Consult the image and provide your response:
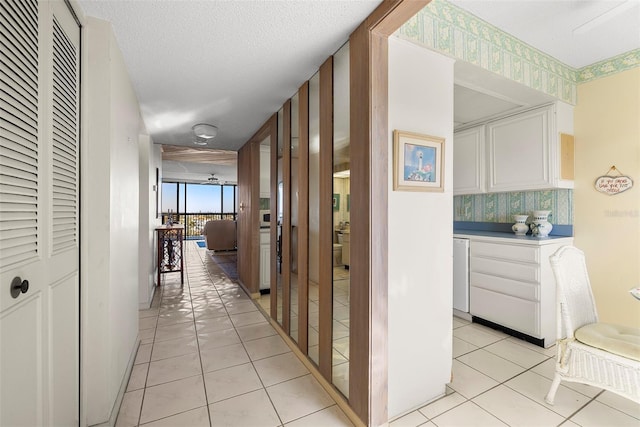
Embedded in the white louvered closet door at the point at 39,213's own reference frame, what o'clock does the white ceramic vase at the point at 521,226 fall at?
The white ceramic vase is roughly at 11 o'clock from the white louvered closet door.

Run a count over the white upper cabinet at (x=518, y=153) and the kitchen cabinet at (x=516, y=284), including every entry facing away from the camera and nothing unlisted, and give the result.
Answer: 0

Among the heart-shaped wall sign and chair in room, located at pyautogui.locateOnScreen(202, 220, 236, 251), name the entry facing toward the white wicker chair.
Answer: the heart-shaped wall sign

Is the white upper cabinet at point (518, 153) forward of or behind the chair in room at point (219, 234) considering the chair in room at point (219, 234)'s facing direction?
behind

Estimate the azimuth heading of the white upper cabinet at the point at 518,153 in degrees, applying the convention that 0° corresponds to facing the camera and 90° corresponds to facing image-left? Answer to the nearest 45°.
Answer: approximately 45°

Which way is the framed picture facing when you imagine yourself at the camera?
facing the viewer and to the right of the viewer

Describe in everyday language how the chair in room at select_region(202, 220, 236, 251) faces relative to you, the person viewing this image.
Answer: facing away from the viewer

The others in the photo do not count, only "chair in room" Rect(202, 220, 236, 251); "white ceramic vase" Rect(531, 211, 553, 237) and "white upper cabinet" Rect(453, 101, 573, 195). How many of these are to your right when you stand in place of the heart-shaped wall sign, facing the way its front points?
3

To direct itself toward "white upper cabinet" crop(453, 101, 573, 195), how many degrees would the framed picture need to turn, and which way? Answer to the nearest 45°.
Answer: approximately 90° to its left

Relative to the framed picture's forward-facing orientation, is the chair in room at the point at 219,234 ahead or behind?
behind

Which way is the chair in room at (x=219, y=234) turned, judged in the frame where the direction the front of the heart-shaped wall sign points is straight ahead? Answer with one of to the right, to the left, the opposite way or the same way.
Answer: to the right

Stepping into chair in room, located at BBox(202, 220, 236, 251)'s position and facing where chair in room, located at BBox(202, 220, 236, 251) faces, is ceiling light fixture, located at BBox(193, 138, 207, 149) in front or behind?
behind

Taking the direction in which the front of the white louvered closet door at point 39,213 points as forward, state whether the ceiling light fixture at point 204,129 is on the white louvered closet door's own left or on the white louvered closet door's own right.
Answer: on the white louvered closet door's own left

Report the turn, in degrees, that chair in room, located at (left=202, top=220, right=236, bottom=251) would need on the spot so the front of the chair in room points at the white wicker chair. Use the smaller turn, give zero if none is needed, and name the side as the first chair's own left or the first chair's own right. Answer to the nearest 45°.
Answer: approximately 180°

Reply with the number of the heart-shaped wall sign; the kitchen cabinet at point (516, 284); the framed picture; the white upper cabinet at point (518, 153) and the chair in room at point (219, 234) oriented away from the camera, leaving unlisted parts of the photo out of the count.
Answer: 1

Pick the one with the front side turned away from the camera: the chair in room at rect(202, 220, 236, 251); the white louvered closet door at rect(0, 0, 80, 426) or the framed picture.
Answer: the chair in room

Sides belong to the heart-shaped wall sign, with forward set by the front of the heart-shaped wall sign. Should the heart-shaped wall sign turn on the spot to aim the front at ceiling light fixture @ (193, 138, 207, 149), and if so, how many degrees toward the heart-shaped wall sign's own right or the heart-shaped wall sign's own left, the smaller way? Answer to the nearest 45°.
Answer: approximately 45° to the heart-shaped wall sign's own right

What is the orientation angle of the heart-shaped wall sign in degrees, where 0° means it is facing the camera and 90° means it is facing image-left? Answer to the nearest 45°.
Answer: approximately 0°

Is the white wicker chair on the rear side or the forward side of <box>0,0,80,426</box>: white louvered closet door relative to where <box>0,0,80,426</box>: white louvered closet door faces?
on the forward side

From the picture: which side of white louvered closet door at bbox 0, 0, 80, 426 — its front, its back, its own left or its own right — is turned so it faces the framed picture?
front
